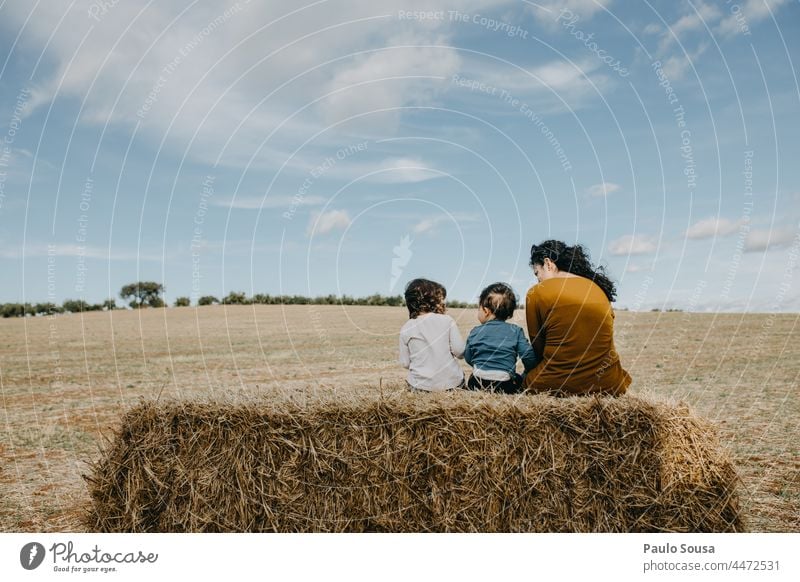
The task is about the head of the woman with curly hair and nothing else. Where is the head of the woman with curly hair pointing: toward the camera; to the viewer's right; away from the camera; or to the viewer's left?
to the viewer's left

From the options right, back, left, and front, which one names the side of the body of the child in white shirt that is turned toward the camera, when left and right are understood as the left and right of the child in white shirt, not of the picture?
back

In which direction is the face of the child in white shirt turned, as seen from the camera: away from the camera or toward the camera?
away from the camera

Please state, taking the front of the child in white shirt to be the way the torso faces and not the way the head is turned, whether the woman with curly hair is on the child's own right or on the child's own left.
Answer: on the child's own right
